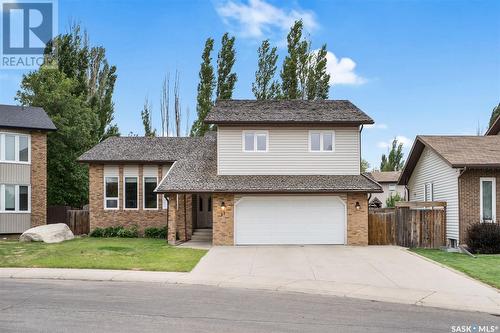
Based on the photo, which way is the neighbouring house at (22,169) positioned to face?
toward the camera

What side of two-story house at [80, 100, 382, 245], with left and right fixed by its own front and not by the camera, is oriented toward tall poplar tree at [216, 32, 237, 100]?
back

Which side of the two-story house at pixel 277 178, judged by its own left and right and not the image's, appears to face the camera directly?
front

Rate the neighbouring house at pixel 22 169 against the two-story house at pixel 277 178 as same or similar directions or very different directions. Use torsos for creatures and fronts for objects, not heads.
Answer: same or similar directions

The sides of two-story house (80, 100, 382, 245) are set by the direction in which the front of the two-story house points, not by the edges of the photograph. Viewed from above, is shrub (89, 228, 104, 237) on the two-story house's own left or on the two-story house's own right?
on the two-story house's own right

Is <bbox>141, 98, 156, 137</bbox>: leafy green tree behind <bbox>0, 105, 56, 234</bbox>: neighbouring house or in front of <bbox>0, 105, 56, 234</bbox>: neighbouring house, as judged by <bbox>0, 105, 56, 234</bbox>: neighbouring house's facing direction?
behind

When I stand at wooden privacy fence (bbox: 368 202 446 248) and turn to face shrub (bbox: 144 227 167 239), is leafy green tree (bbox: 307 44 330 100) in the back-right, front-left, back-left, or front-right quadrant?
front-right

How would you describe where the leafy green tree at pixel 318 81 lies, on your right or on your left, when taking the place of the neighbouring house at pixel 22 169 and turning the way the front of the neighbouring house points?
on your left

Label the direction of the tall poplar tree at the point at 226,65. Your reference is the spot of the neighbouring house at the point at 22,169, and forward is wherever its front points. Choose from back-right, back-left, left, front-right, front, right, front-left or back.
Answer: back-left

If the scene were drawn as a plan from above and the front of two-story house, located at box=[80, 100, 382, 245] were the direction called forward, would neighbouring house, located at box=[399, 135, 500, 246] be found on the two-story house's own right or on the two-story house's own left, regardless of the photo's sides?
on the two-story house's own left

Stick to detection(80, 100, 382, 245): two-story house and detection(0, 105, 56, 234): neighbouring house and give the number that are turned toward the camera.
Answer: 2

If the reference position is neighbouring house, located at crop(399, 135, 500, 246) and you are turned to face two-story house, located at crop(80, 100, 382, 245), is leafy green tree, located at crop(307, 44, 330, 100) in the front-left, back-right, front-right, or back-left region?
front-right

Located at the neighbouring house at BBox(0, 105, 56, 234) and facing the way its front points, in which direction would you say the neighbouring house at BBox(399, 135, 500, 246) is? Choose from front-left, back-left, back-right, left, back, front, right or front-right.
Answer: front-left

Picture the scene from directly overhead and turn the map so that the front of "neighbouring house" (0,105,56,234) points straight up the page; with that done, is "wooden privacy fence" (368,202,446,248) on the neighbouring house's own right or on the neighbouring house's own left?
on the neighbouring house's own left
